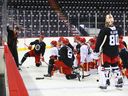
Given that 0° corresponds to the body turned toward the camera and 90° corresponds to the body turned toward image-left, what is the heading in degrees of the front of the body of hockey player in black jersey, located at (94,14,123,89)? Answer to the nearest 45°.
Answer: approximately 135°
